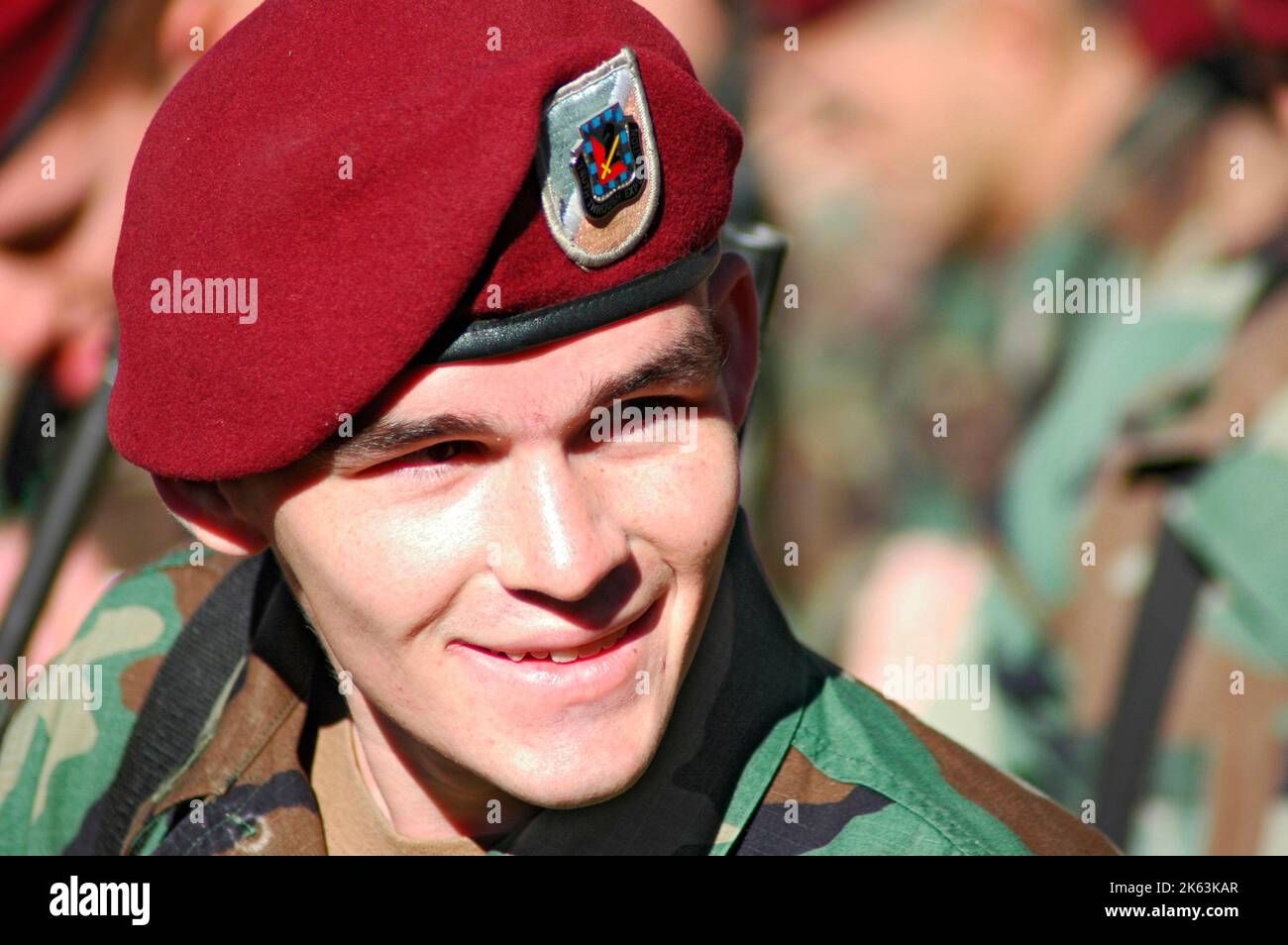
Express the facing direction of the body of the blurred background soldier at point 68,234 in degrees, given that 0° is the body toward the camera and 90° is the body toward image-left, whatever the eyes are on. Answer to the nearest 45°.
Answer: approximately 315°

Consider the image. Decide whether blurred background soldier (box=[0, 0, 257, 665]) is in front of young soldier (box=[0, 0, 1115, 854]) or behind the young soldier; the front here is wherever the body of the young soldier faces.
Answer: behind

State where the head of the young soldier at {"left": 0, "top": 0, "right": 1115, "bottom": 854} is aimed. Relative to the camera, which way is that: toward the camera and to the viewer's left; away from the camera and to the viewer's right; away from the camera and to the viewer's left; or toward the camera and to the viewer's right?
toward the camera and to the viewer's right

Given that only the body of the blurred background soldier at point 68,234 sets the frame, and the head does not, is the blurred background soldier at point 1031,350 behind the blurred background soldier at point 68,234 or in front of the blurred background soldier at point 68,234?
in front

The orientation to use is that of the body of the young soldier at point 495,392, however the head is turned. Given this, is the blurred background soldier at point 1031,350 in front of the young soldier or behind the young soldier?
behind

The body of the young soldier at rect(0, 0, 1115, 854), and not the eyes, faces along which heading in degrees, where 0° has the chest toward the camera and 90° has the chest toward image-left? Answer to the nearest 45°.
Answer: approximately 0°
